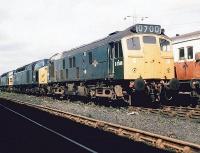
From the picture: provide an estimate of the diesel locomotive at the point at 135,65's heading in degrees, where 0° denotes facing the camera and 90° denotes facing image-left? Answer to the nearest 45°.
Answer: approximately 315°

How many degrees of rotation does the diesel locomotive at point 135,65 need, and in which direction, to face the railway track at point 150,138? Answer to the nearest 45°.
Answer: approximately 45° to its right

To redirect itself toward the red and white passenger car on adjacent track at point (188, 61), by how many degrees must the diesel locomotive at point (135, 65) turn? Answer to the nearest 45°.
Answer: approximately 45° to its left
